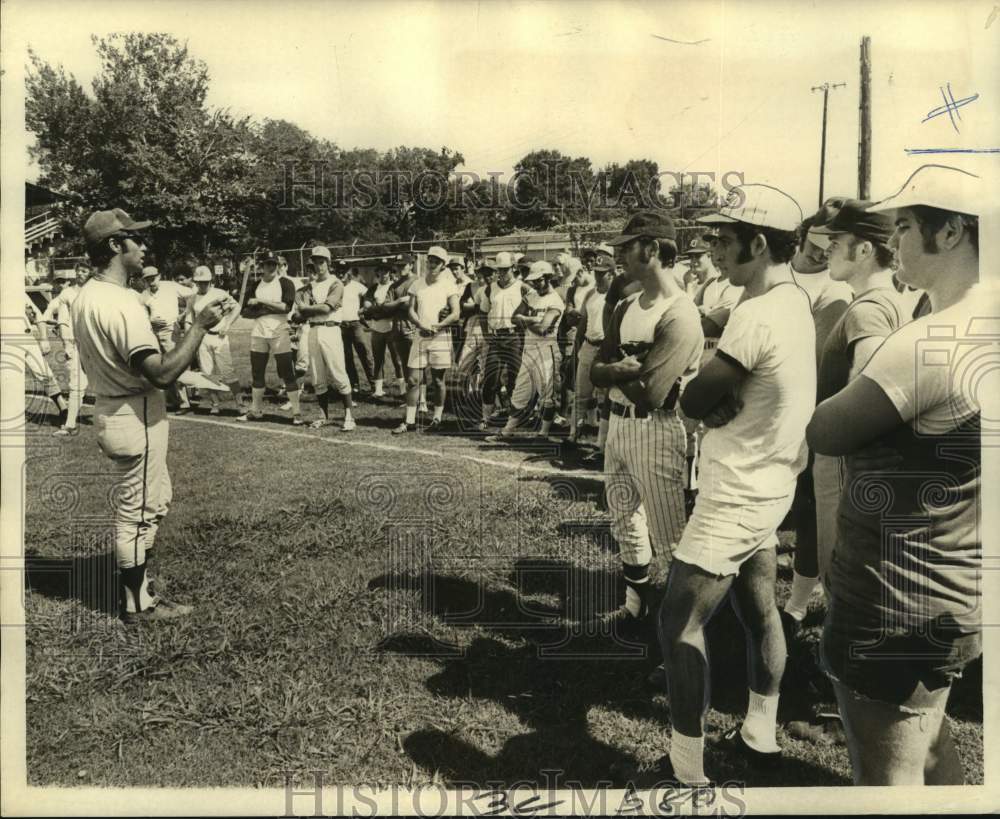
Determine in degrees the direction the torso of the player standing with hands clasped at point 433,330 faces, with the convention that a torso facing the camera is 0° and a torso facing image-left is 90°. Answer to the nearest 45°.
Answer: approximately 0°

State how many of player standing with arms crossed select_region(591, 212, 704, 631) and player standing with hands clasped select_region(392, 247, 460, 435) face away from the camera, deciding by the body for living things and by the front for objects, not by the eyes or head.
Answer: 0

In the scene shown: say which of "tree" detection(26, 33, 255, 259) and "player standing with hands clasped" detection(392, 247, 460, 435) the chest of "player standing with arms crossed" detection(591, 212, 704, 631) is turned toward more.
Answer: the tree

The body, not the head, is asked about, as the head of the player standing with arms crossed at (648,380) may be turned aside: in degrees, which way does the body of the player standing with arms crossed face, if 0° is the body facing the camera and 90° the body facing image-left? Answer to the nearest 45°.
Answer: approximately 45°

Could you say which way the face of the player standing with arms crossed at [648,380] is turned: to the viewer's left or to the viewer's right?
to the viewer's left

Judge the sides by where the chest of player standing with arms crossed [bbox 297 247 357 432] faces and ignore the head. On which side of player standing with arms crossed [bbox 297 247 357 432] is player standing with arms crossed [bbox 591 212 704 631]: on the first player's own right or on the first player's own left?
on the first player's own left
